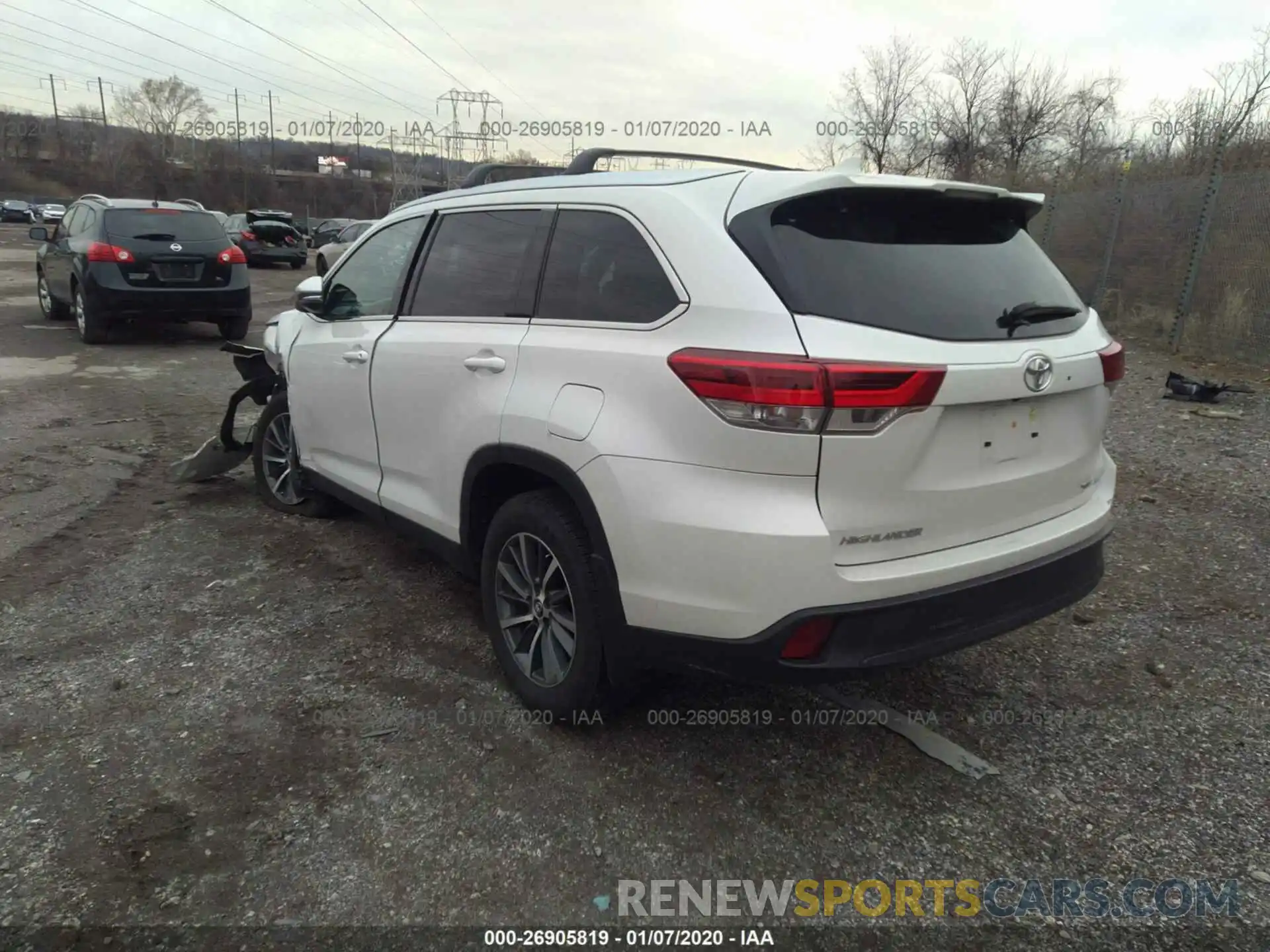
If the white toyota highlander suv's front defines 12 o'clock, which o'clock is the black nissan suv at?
The black nissan suv is roughly at 12 o'clock from the white toyota highlander suv.

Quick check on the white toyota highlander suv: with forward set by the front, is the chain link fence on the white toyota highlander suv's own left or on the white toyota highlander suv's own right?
on the white toyota highlander suv's own right

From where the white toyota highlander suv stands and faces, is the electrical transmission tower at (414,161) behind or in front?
in front

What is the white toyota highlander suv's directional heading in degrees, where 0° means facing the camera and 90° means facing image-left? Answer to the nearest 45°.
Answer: approximately 135°

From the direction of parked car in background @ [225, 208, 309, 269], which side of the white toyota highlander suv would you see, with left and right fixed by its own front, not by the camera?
front

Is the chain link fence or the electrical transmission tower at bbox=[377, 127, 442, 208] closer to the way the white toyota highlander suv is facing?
the electrical transmission tower

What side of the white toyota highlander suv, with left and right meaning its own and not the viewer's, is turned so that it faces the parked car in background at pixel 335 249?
front
